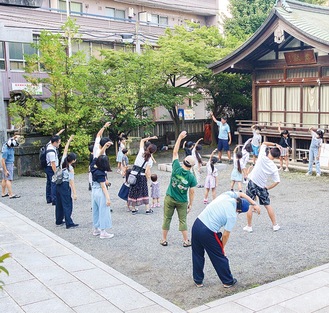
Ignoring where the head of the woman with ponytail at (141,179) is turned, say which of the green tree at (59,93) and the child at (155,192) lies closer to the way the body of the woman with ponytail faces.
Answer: the child

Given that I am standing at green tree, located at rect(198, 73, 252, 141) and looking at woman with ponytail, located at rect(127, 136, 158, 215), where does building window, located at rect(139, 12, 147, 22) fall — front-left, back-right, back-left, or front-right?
back-right

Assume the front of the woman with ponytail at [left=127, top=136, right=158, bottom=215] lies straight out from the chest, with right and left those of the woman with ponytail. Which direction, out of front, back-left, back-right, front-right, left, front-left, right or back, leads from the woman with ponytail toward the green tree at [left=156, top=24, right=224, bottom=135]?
front-left

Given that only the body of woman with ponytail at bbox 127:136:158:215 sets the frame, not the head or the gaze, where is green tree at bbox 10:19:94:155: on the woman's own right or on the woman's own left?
on the woman's own left

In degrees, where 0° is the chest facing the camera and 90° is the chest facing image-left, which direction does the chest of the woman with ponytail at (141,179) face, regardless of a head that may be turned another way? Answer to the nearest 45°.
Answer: approximately 225°
